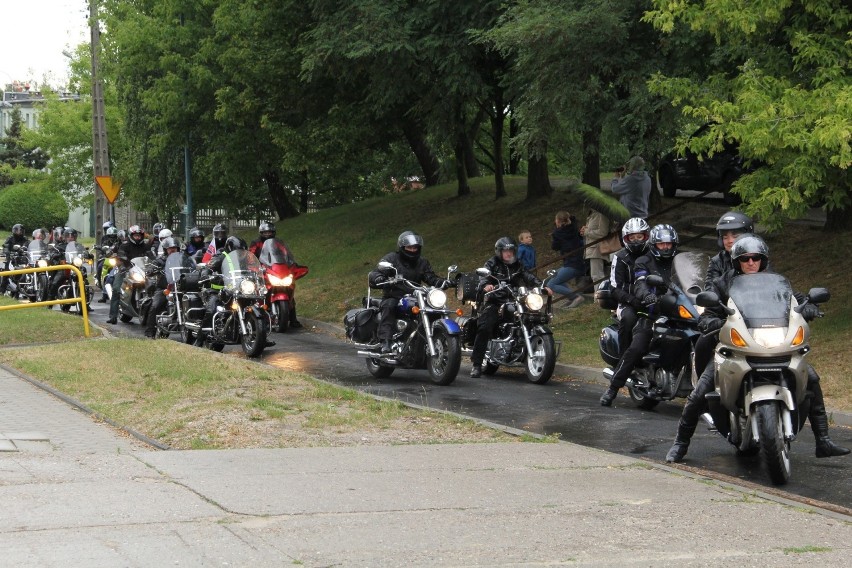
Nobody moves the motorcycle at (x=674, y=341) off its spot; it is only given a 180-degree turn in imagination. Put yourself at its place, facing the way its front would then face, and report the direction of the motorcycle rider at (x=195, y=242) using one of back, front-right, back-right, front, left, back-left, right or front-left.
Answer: front

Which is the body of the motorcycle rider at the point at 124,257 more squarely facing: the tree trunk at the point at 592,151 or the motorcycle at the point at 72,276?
the tree trunk

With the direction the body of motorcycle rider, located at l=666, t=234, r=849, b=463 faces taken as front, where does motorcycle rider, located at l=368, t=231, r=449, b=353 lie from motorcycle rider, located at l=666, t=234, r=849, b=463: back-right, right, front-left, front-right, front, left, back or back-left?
back-right

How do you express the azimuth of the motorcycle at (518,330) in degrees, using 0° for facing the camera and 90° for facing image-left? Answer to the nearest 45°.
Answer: approximately 315°

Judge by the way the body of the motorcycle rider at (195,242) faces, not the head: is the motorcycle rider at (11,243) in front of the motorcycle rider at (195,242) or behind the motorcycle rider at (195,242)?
behind

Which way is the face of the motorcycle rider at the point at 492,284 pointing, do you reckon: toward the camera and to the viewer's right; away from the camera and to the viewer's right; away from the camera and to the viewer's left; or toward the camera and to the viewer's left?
toward the camera and to the viewer's right
